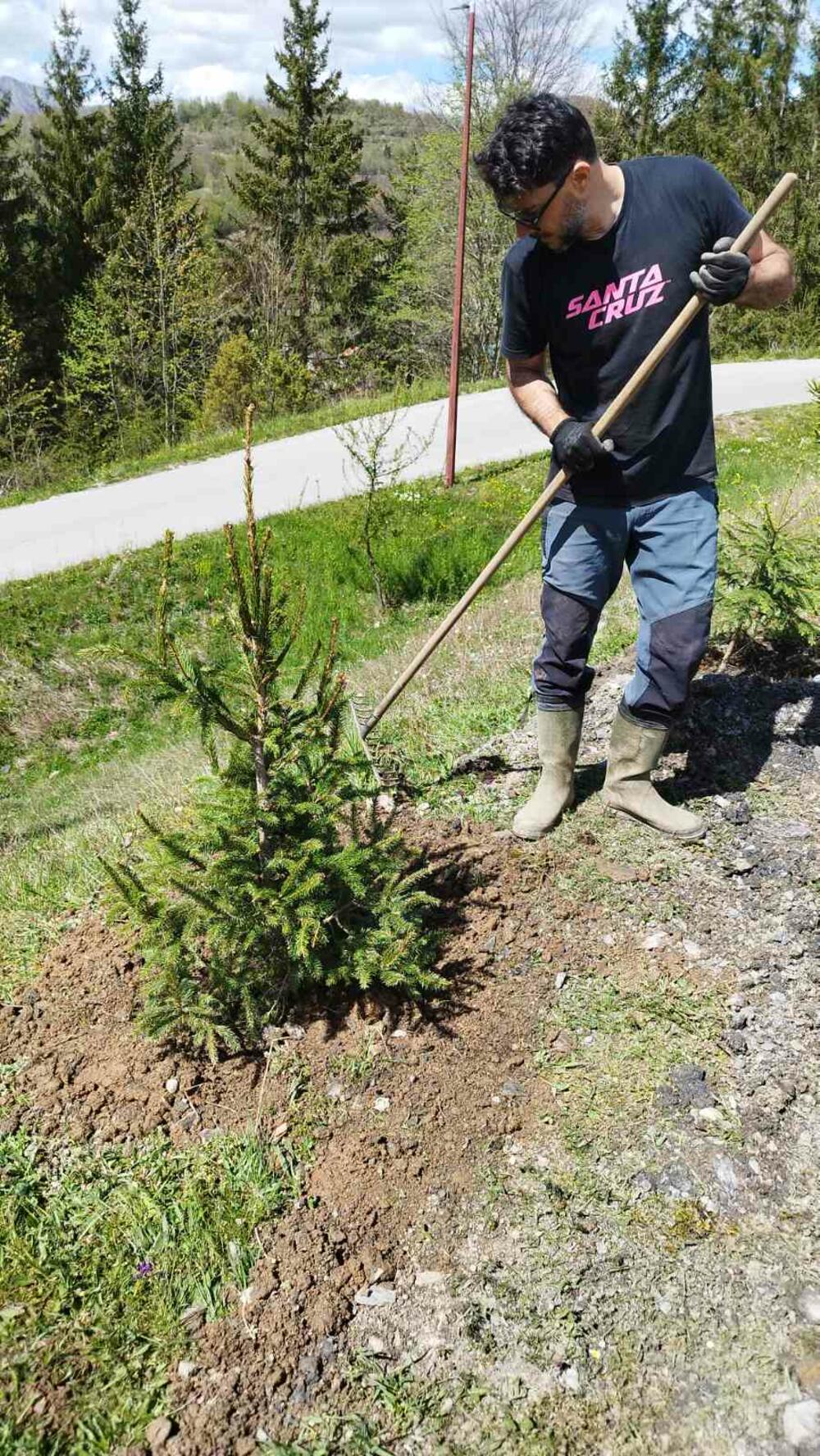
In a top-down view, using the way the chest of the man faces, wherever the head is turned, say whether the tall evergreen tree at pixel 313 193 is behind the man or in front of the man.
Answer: behind

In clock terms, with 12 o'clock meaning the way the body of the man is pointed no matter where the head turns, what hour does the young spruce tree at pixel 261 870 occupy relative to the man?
The young spruce tree is roughly at 1 o'clock from the man.

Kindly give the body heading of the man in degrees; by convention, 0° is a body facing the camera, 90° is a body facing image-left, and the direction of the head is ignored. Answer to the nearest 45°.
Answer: approximately 0°

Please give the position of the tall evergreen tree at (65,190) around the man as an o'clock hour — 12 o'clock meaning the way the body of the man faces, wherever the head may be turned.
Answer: The tall evergreen tree is roughly at 5 o'clock from the man.

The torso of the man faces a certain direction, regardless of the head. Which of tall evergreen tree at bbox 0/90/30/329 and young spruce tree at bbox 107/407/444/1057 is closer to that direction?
the young spruce tree

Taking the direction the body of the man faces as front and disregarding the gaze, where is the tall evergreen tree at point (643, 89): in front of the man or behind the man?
behind

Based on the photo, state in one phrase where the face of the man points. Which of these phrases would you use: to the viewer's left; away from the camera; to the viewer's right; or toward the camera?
to the viewer's left

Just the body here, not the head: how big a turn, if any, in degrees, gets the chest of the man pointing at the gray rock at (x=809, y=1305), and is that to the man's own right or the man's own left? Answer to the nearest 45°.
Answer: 0° — they already face it

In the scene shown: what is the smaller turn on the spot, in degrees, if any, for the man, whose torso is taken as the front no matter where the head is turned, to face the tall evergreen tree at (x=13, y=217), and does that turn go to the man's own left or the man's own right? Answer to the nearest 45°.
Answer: approximately 135° to the man's own right
